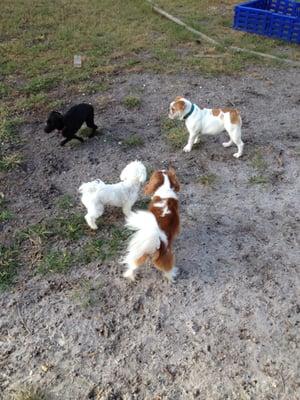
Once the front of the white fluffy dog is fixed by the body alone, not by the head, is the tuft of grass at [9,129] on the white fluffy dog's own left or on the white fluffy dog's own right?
on the white fluffy dog's own left

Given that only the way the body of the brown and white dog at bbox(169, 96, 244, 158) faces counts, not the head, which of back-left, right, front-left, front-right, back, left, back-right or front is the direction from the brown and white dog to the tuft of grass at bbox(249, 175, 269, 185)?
back-left

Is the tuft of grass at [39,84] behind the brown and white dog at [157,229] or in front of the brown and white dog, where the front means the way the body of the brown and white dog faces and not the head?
in front

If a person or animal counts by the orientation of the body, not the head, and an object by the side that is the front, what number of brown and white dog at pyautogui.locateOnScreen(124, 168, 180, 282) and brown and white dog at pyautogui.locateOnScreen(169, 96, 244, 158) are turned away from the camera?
1

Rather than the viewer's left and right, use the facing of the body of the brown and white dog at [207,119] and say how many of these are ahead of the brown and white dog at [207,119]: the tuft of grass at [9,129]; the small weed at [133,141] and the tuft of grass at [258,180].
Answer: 2

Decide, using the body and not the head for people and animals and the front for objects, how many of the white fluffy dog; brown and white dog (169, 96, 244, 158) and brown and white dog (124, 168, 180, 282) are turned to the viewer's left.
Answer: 1

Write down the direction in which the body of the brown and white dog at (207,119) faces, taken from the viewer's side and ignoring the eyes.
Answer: to the viewer's left

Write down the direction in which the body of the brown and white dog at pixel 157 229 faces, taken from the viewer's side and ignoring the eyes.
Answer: away from the camera

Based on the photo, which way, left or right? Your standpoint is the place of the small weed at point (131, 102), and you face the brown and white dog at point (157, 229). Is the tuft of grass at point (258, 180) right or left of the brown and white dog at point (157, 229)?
left

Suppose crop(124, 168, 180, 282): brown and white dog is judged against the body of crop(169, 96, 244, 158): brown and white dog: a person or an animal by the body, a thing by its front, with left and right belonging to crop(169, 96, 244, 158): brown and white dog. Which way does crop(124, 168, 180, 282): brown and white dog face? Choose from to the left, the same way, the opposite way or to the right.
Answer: to the right

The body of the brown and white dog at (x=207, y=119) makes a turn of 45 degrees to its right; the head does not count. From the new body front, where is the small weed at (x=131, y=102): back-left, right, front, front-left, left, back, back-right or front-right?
front

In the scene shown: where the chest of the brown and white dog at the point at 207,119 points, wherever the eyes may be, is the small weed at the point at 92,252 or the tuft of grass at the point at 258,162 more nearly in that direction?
the small weed

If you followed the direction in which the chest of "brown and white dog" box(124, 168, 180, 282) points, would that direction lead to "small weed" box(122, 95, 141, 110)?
yes

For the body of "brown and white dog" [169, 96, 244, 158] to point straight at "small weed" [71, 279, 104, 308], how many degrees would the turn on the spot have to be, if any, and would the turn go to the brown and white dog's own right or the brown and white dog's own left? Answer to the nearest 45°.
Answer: approximately 90° to the brown and white dog's own left

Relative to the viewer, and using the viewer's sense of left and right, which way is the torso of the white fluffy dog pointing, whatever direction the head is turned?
facing away from the viewer and to the right of the viewer
